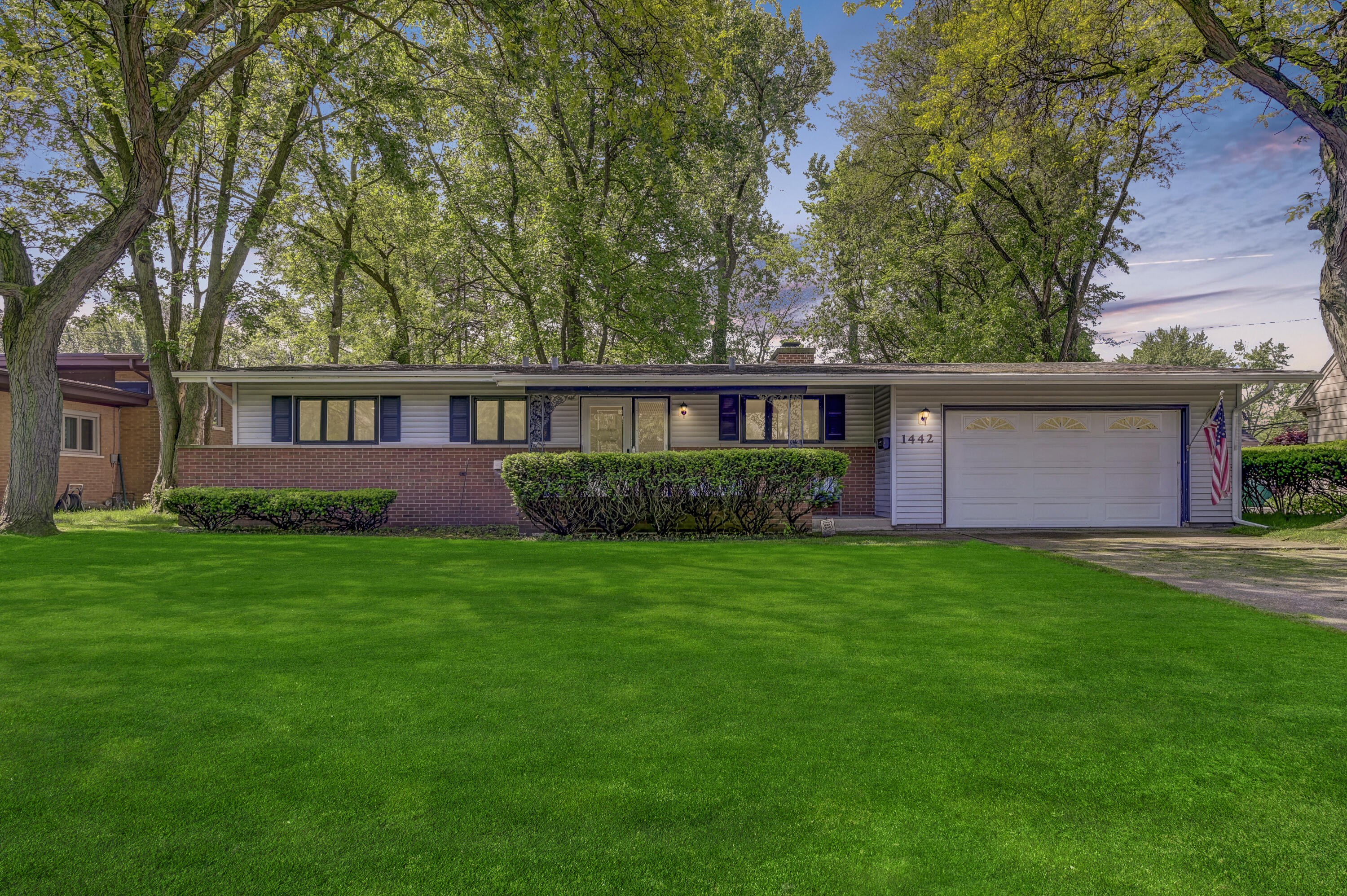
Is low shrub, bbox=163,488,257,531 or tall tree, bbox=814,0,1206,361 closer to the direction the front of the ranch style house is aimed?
the low shrub

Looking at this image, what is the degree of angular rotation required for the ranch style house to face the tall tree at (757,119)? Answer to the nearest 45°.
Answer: approximately 180°

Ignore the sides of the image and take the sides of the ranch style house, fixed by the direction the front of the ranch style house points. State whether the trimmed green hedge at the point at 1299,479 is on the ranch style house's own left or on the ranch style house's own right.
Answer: on the ranch style house's own left

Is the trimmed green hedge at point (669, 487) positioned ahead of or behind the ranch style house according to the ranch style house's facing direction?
ahead

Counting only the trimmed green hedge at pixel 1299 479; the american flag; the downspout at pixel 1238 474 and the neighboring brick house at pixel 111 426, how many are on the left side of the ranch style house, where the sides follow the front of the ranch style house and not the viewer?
3

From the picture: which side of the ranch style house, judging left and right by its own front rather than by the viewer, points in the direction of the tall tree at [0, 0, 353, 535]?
right

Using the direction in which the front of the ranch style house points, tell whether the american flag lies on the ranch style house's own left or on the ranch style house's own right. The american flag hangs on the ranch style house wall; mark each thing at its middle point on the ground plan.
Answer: on the ranch style house's own left

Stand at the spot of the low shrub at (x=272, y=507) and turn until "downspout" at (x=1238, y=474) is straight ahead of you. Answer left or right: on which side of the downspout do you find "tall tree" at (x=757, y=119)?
left

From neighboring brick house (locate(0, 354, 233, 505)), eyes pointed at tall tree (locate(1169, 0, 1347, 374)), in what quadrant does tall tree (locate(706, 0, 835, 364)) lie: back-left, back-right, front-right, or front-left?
front-left

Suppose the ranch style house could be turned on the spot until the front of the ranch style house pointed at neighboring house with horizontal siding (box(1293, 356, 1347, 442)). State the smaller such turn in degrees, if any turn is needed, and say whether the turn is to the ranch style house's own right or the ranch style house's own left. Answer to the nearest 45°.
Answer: approximately 135° to the ranch style house's own left

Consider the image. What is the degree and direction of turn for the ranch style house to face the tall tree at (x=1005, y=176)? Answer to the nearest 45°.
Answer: approximately 135° to its left

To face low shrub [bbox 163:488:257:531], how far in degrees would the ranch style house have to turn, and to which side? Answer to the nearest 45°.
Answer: approximately 90° to its right

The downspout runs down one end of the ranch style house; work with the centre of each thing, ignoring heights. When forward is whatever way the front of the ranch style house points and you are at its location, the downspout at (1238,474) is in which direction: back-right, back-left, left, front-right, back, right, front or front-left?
left

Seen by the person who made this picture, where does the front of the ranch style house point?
facing the viewer

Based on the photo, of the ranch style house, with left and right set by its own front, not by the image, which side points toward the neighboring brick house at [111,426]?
right
